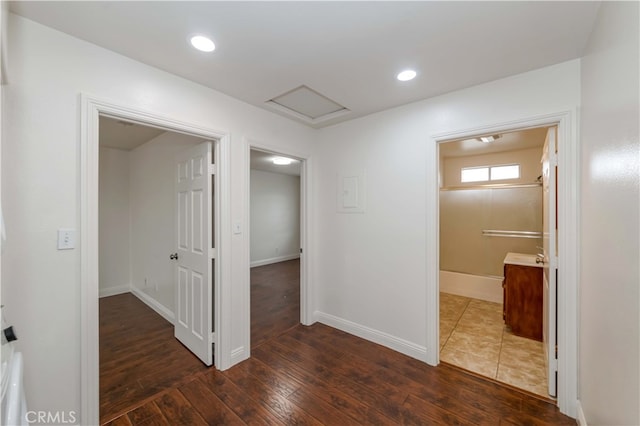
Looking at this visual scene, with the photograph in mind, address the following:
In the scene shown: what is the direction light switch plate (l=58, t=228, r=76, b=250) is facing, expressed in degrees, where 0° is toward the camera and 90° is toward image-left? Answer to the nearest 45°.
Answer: approximately 0°

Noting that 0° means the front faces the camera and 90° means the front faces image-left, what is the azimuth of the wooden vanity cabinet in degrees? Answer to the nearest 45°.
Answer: approximately 90°

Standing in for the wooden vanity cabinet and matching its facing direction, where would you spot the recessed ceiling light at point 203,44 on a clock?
The recessed ceiling light is roughly at 10 o'clock from the wooden vanity cabinet.

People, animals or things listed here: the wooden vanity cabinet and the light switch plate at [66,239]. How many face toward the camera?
1

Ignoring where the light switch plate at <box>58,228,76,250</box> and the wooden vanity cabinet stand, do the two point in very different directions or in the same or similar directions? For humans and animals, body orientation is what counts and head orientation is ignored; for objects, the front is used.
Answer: very different directions

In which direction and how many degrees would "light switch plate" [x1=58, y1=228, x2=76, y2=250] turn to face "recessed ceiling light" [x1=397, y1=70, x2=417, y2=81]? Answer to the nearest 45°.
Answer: approximately 45° to its left
